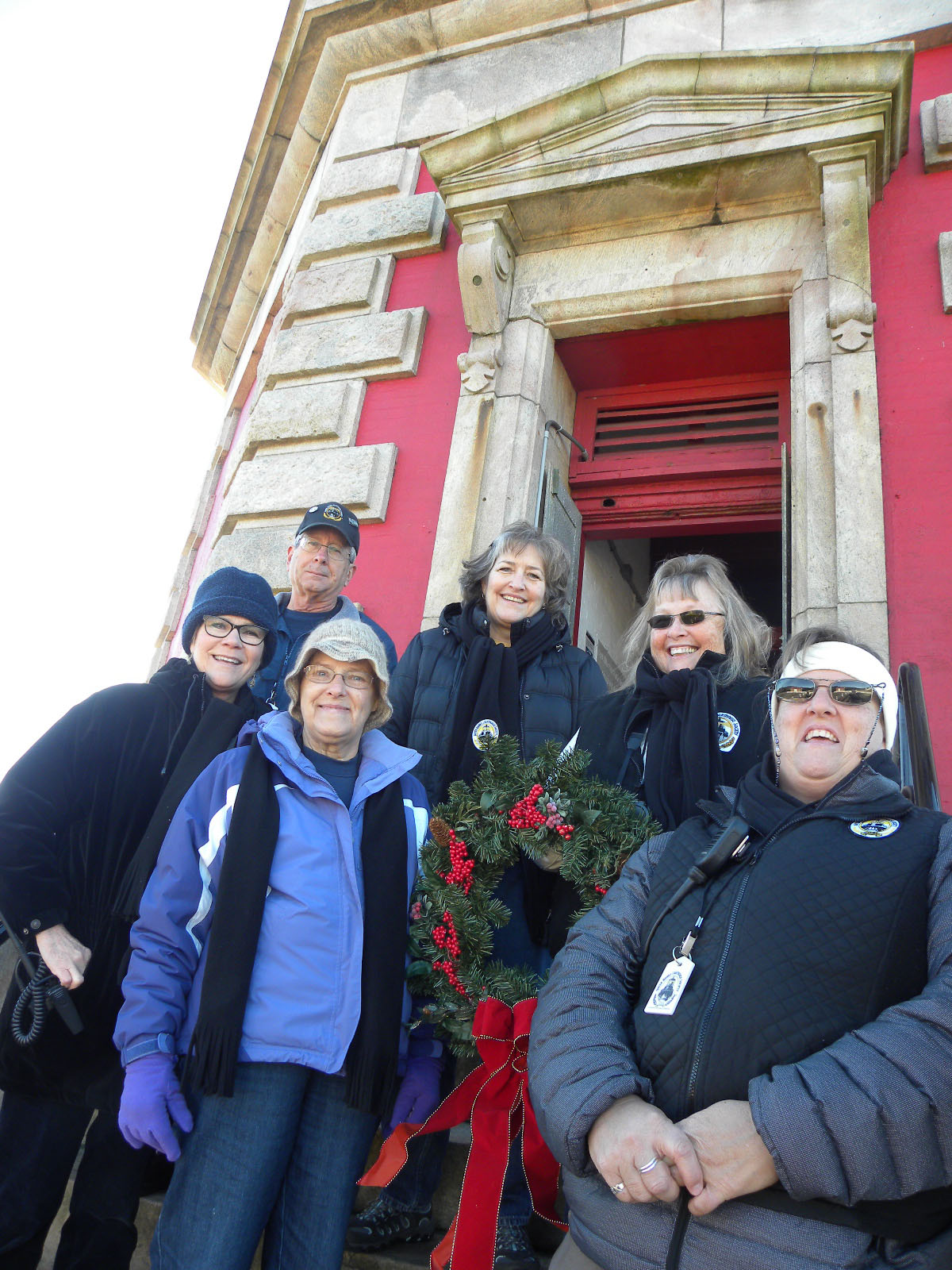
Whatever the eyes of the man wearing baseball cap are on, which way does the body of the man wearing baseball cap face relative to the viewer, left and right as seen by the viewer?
facing the viewer

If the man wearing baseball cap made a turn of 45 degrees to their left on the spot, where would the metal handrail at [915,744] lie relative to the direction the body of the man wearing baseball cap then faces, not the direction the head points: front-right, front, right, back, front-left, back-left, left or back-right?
front

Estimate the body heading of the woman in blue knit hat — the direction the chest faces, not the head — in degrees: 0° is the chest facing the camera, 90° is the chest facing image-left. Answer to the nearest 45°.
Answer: approximately 315°

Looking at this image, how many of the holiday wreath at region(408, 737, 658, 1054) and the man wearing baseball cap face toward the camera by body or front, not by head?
2

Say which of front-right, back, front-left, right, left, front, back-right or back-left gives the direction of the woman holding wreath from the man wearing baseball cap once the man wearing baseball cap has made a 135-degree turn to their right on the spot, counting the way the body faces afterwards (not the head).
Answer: back

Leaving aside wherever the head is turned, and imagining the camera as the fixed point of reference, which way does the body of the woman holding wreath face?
toward the camera
